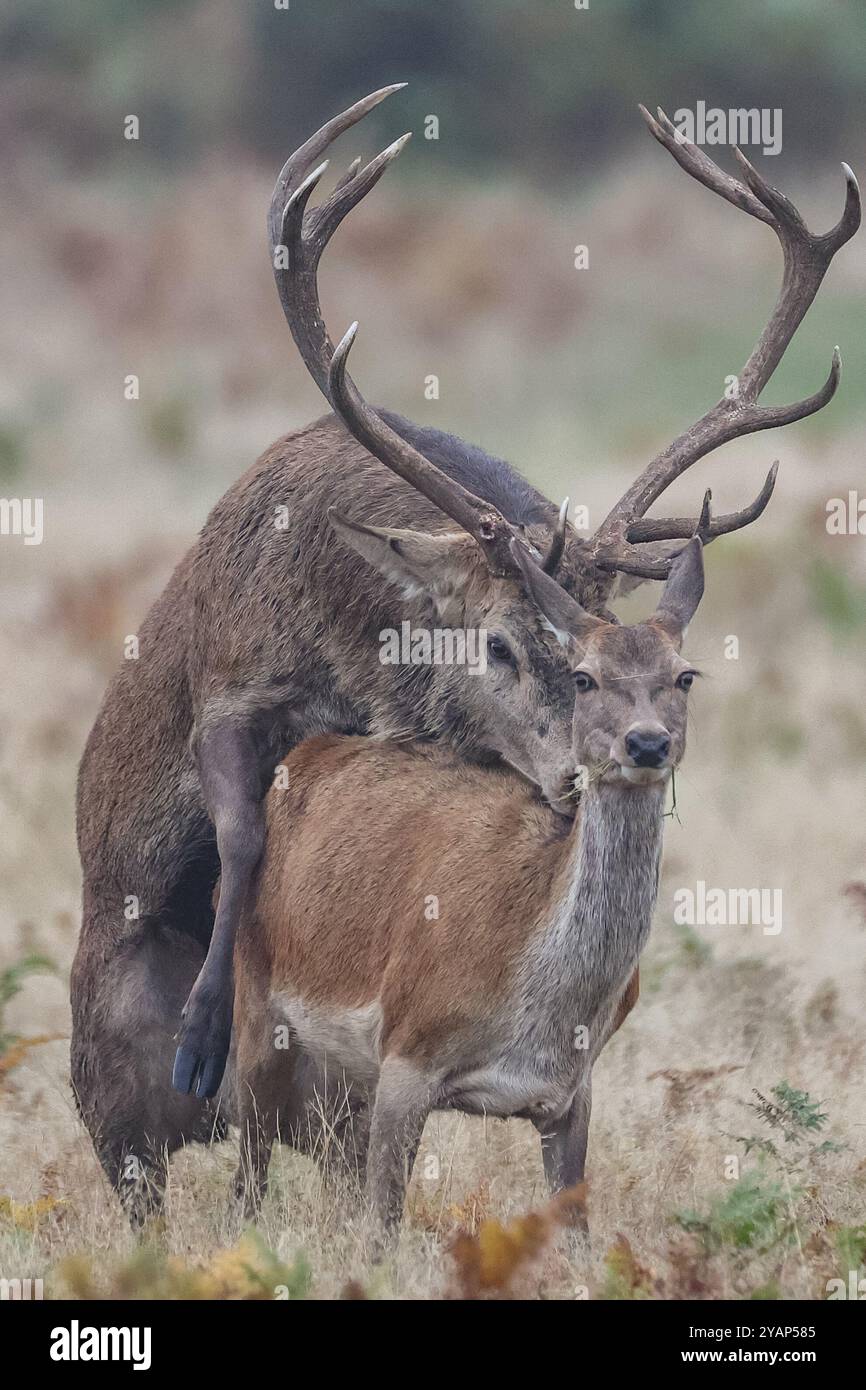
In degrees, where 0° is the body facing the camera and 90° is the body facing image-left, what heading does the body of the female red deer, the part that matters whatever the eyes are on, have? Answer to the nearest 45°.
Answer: approximately 315°
